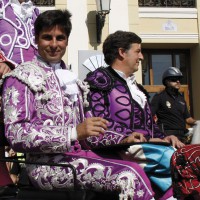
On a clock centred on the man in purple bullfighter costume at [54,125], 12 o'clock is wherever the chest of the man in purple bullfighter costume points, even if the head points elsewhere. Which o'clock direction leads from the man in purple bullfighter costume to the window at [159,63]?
The window is roughly at 8 o'clock from the man in purple bullfighter costume.

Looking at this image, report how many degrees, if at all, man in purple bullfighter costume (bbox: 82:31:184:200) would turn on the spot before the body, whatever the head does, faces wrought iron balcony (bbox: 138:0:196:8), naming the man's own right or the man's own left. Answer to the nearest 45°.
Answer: approximately 135° to the man's own left

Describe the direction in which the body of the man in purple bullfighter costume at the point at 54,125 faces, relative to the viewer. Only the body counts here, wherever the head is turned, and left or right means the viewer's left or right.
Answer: facing the viewer and to the right of the viewer

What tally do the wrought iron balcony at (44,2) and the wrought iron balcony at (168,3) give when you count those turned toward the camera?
2

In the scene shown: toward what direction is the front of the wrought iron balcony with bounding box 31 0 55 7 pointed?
toward the camera

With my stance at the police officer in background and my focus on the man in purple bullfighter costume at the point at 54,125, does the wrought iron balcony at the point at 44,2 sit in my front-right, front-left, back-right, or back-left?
back-right

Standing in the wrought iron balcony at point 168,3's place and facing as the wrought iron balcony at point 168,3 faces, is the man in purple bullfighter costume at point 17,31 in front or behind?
in front

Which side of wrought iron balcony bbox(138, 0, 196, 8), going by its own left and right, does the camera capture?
front

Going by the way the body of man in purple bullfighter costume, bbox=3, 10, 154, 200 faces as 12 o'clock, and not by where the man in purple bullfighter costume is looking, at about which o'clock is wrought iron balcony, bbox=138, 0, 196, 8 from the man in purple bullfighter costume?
The wrought iron balcony is roughly at 8 o'clock from the man in purple bullfighter costume.

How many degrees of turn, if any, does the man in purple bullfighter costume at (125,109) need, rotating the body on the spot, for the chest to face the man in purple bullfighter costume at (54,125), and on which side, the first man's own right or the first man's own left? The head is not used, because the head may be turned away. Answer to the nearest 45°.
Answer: approximately 90° to the first man's own right

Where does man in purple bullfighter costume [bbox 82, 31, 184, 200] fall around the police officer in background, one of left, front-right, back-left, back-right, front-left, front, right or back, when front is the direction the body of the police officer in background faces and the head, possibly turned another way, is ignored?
front-right

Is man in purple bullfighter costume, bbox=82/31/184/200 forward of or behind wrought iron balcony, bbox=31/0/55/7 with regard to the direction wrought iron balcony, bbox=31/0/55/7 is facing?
forward

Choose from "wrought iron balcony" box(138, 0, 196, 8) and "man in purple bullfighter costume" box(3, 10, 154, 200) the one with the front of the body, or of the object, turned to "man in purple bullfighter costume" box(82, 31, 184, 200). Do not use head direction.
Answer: the wrought iron balcony
